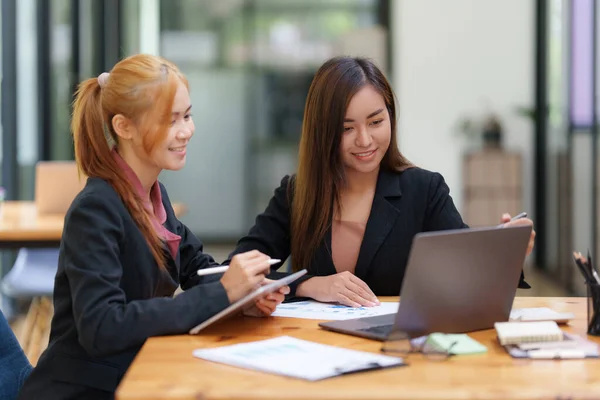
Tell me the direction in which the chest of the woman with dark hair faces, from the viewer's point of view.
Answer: toward the camera

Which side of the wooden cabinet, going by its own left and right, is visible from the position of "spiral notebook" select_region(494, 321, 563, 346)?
front

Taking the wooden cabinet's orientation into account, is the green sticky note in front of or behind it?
in front

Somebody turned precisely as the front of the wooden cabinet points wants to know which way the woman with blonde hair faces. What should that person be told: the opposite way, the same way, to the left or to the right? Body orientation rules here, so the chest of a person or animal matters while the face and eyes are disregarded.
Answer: to the left

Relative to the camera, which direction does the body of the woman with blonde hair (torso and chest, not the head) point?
to the viewer's right

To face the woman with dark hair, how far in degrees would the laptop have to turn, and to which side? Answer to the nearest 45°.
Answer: approximately 45° to its right

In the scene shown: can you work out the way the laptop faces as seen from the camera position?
facing away from the viewer and to the left of the viewer

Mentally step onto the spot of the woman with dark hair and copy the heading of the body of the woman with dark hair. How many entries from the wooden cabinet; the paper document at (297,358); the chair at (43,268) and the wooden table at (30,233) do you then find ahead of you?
1

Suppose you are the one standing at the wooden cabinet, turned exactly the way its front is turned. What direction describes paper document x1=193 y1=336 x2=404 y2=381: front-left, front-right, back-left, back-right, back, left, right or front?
front

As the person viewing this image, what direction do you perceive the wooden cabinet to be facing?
facing the viewer

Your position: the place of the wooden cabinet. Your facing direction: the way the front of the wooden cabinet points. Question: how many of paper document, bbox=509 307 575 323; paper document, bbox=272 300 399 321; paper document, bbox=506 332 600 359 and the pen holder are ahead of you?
4

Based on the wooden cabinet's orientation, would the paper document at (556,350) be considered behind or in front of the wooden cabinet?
in front
